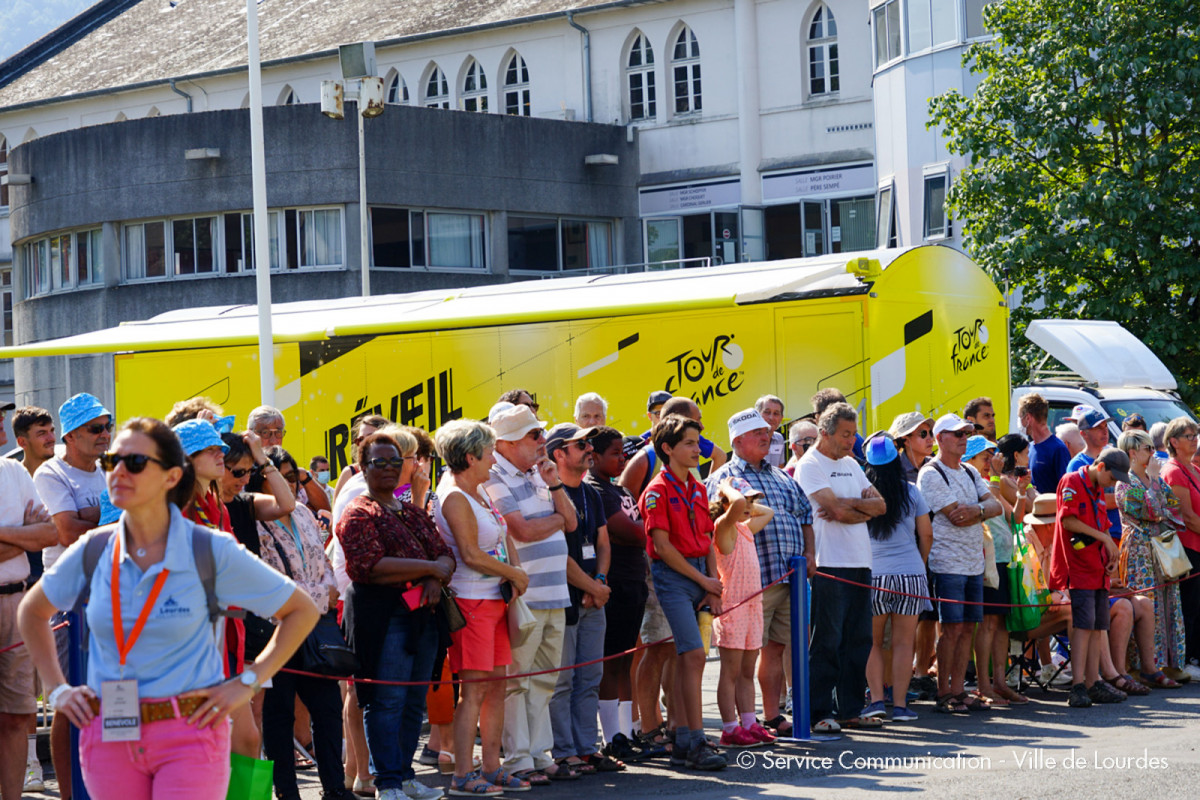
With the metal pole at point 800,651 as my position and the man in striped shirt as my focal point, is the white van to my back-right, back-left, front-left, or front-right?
back-right

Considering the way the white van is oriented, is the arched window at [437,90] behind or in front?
behind

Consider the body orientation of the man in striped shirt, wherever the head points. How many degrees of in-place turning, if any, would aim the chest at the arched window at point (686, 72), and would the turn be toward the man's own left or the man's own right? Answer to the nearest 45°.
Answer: approximately 135° to the man's own left

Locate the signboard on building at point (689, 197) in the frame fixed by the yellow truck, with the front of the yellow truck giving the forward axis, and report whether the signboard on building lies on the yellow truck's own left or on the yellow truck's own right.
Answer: on the yellow truck's own left

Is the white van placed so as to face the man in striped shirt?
no

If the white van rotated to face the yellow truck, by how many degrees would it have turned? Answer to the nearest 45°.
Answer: approximately 90° to its right

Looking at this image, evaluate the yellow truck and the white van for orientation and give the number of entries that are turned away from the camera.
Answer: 0

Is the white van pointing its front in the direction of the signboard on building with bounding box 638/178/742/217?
no

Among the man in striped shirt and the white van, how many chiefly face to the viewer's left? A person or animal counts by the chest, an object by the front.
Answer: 0

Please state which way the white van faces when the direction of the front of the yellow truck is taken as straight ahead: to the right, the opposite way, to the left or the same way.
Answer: the same way
